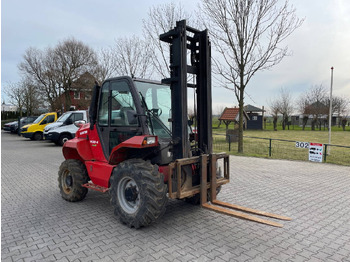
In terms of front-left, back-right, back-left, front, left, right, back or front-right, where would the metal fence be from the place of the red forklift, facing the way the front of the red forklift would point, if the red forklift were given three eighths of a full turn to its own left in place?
front-right

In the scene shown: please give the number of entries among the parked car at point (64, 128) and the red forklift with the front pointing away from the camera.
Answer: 0

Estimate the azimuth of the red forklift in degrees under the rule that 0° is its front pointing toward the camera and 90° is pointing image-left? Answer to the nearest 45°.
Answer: approximately 315°

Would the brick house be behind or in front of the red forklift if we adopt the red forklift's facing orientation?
behind

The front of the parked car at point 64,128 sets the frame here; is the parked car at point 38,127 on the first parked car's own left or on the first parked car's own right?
on the first parked car's own right

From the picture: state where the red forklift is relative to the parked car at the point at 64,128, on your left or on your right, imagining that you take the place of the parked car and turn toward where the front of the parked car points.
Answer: on your left

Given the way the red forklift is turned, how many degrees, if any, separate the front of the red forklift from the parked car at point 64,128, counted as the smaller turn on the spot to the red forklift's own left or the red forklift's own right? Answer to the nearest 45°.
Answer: approximately 180°

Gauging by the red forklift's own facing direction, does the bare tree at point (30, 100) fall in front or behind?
behind

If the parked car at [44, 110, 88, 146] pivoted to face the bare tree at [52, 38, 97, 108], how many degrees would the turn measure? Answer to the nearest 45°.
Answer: approximately 135° to its right
